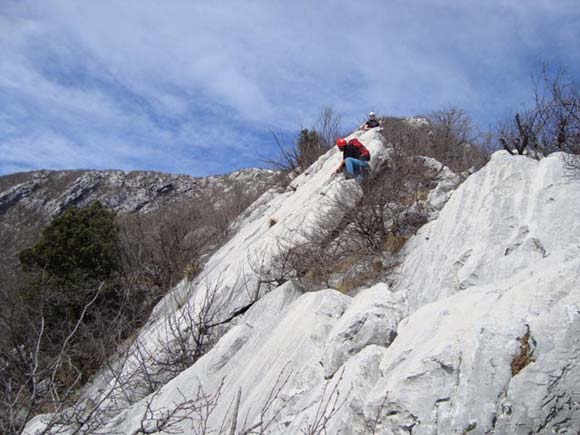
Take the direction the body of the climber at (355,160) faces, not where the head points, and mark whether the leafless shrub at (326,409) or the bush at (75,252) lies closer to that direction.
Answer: the bush

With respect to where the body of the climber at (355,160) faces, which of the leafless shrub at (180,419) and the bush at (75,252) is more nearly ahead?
the bush

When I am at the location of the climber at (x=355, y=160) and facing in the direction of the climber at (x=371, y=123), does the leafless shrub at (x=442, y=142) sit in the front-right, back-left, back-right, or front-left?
front-right

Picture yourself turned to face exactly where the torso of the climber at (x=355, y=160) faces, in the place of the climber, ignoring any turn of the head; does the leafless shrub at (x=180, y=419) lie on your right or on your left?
on your left

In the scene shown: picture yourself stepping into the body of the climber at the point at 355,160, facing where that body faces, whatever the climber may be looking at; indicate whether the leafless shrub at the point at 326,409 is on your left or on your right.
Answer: on your left

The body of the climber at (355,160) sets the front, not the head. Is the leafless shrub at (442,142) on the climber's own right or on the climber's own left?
on the climber's own right

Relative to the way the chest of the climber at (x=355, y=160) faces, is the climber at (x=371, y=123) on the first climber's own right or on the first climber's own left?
on the first climber's own right
